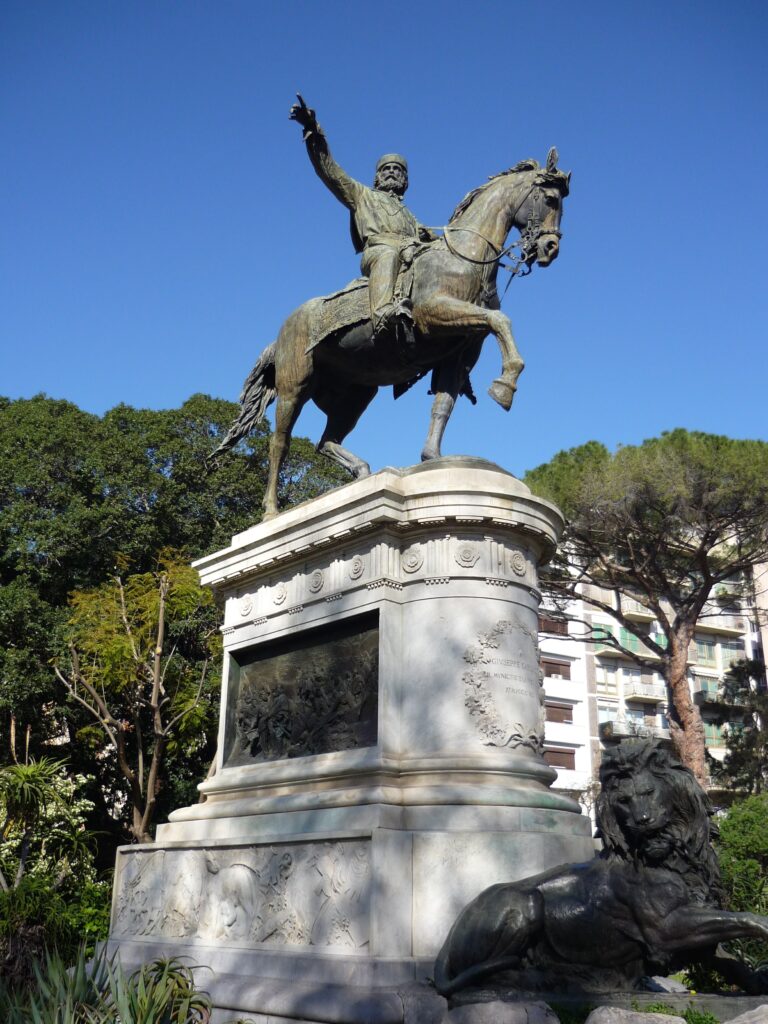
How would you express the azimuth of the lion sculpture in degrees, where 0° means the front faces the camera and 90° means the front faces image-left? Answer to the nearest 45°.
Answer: approximately 270°

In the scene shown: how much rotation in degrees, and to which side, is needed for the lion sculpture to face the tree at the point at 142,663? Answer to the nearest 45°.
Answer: approximately 135° to its left

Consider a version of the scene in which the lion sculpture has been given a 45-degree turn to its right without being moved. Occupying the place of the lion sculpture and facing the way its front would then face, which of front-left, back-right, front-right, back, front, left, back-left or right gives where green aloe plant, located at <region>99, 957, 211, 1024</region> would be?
back-right

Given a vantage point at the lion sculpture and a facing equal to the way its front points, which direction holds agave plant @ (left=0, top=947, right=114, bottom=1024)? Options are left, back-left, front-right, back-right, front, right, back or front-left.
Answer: back

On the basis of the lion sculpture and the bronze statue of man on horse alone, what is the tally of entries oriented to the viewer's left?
0

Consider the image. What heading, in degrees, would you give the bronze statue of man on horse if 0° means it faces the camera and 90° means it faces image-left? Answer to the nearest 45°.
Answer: approximately 315°

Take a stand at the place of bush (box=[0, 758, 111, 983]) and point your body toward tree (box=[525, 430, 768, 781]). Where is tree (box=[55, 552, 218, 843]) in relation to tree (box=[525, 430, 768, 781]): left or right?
left

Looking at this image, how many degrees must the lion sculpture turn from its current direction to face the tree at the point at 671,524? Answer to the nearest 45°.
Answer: approximately 90° to its left

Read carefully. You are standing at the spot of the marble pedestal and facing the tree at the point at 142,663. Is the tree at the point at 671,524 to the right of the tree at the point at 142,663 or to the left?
right

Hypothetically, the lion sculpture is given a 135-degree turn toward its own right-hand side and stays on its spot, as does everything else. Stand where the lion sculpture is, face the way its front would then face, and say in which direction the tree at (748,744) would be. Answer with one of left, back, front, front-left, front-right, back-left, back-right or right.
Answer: back-right
